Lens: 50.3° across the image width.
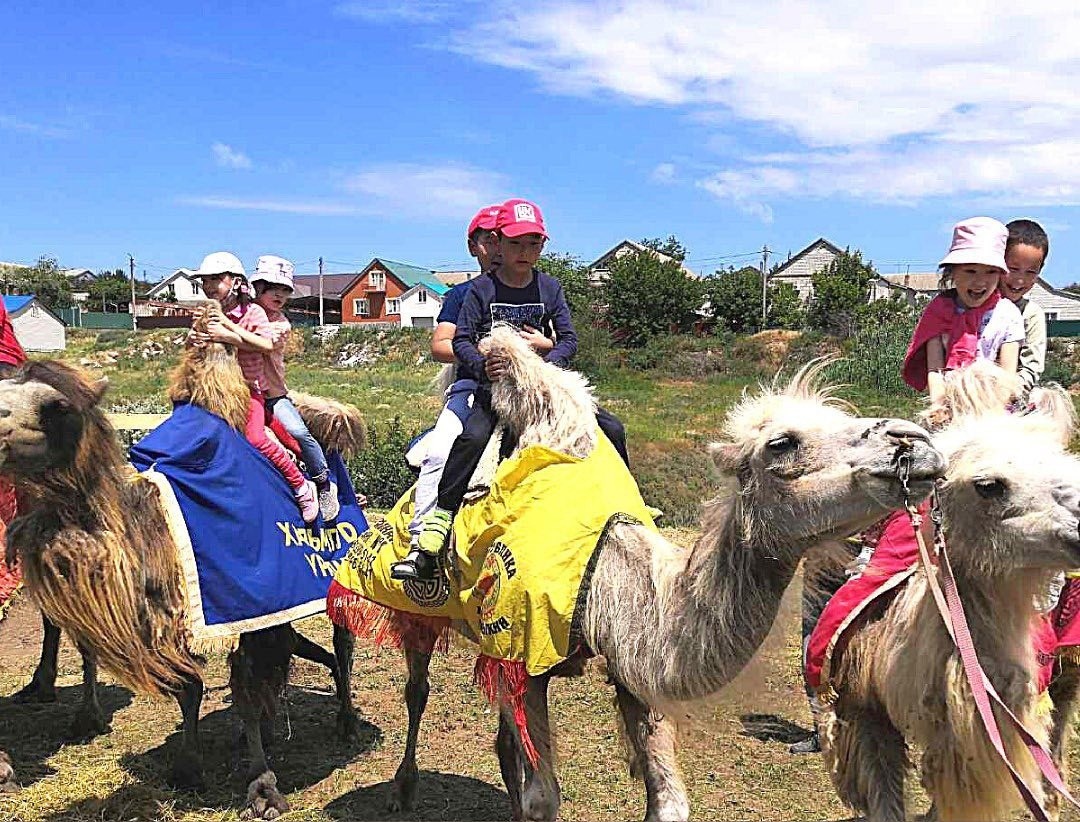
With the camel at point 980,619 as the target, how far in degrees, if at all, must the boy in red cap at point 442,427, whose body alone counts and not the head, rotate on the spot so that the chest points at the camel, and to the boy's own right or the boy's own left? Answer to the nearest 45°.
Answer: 0° — they already face it

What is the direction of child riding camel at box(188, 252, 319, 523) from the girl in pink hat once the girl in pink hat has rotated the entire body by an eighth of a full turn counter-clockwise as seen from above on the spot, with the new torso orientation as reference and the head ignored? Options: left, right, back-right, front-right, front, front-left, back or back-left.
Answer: back-right

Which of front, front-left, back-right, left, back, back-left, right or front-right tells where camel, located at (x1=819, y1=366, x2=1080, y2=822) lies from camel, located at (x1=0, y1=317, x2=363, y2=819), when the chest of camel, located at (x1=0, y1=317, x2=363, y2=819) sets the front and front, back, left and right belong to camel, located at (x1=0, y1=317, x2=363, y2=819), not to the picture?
left

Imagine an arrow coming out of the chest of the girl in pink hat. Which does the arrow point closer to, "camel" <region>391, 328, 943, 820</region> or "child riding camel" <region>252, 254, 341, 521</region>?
the camel

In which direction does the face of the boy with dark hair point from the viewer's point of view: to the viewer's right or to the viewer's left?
to the viewer's left

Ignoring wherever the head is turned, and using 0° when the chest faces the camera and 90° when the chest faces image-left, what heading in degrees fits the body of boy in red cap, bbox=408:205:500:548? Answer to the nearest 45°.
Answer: approximately 315°

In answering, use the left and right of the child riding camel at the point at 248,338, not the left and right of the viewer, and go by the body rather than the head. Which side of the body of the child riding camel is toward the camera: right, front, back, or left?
left

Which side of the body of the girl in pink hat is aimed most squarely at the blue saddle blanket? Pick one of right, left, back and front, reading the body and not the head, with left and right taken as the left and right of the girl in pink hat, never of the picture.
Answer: right

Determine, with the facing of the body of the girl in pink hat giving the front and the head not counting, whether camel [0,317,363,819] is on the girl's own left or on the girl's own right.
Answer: on the girl's own right

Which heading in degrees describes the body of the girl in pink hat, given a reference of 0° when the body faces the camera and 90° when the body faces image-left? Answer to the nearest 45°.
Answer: approximately 0°

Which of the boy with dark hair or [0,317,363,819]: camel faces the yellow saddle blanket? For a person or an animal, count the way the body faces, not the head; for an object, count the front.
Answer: the boy with dark hair

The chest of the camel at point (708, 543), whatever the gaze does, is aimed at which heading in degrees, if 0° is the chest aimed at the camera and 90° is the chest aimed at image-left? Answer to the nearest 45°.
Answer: approximately 315°
